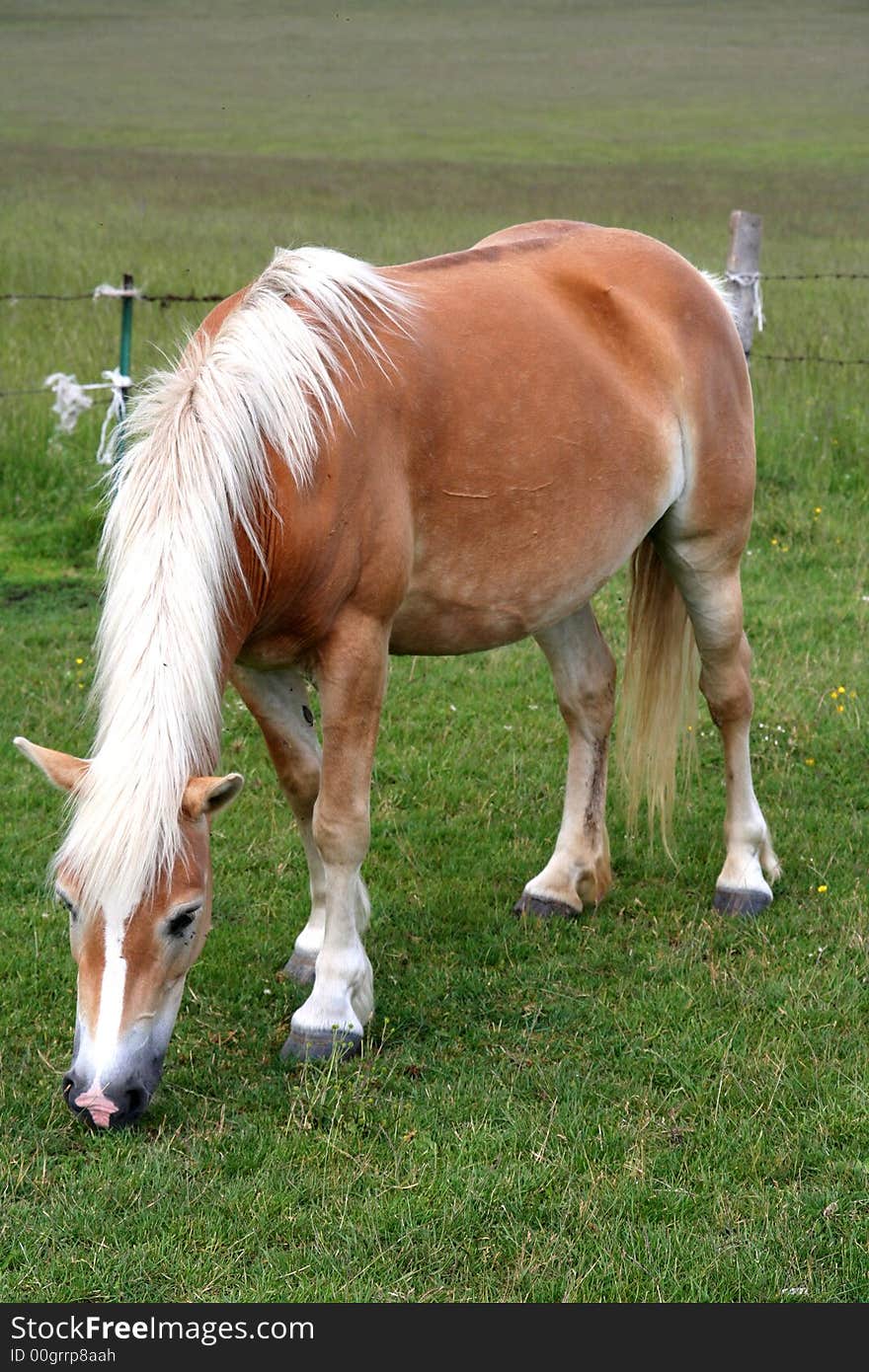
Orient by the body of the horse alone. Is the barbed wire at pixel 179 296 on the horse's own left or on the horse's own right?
on the horse's own right

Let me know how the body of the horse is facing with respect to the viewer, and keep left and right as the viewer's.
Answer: facing the viewer and to the left of the viewer

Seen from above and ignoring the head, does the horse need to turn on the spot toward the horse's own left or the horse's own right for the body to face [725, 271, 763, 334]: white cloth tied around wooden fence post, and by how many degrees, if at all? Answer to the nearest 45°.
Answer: approximately 135° to the horse's own right

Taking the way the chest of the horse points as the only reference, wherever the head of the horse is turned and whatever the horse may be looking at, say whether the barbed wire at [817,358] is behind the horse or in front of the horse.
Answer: behind

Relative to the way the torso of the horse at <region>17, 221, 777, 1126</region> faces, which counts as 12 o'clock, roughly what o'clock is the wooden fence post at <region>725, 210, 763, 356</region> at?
The wooden fence post is roughly at 5 o'clock from the horse.
